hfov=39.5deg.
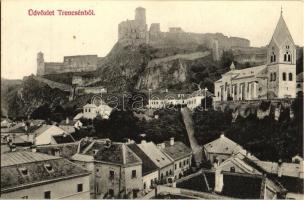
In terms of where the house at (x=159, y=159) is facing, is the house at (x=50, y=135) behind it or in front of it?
behind

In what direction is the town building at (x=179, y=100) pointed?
toward the camera

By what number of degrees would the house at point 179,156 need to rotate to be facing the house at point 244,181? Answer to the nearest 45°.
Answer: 0° — it already faces it

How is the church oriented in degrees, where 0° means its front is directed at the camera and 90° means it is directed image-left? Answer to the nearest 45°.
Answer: approximately 315°

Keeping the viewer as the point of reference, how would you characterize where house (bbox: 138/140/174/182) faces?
facing the viewer and to the right of the viewer

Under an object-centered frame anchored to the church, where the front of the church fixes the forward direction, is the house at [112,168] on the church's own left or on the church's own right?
on the church's own right
